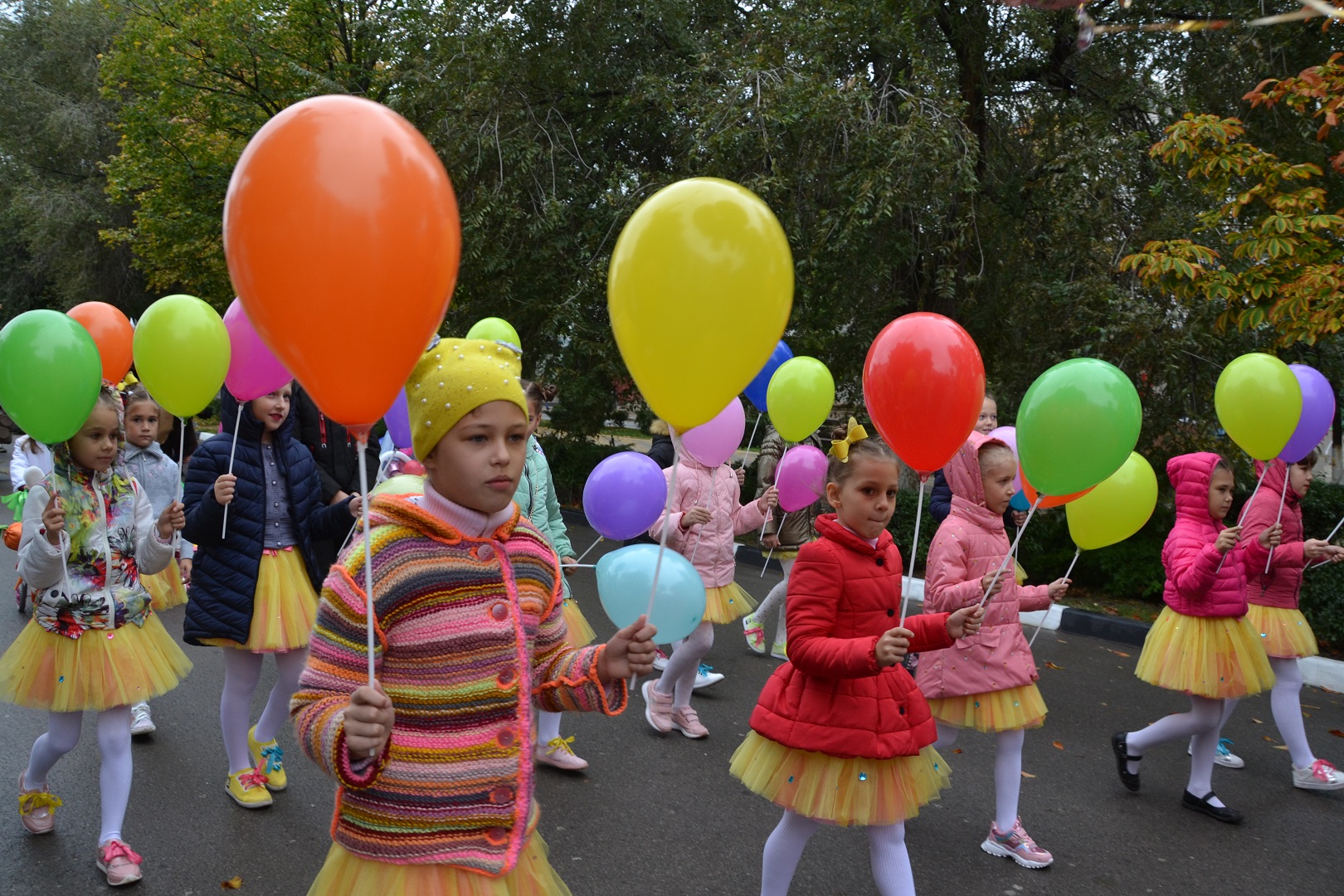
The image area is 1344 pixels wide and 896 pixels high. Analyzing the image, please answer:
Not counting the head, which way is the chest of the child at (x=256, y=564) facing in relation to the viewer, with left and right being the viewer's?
facing the viewer and to the right of the viewer

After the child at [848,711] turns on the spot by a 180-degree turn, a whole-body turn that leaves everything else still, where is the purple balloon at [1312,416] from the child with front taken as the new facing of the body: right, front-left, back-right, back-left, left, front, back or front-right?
right

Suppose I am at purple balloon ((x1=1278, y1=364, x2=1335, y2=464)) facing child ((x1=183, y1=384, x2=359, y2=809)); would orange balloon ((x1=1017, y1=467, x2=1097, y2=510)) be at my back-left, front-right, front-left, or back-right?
front-left

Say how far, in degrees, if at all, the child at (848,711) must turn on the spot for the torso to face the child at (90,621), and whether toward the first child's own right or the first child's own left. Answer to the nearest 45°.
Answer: approximately 135° to the first child's own right

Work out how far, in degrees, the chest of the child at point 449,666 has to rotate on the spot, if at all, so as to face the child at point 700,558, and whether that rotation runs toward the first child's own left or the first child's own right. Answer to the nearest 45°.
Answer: approximately 135° to the first child's own left
